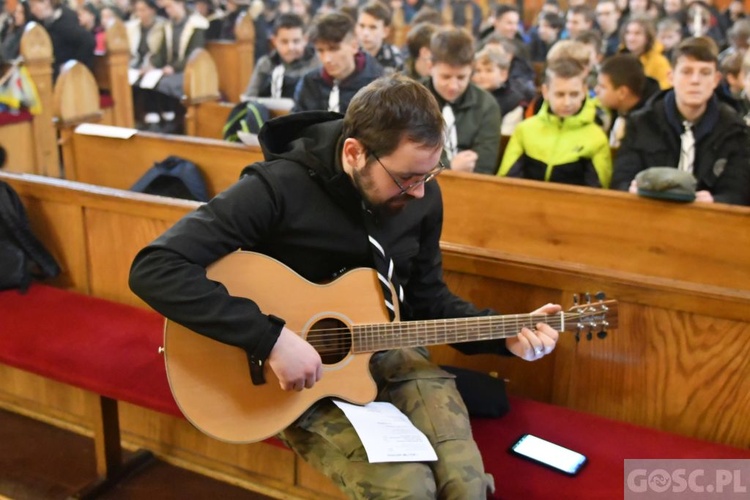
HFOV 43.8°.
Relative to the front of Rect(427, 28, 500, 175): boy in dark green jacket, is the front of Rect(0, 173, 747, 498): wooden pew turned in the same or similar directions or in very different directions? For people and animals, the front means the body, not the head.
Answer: same or similar directions

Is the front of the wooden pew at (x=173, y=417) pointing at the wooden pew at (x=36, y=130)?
no

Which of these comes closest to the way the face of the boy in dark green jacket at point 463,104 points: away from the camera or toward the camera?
toward the camera

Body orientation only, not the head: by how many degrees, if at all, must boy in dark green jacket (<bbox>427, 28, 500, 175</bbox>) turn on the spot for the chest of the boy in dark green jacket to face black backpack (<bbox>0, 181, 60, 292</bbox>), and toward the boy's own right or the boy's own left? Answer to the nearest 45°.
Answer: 0° — they already face it

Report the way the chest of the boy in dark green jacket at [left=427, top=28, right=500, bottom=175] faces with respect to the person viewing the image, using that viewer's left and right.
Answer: facing the viewer and to the left of the viewer

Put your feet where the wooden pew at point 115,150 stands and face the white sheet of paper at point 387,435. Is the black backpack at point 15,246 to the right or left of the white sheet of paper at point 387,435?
right

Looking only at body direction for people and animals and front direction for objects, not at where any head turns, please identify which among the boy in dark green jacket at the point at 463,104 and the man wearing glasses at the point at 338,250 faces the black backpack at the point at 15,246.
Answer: the boy in dark green jacket at the point at 463,104

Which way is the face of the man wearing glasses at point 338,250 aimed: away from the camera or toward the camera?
toward the camera

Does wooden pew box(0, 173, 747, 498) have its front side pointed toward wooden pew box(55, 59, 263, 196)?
no

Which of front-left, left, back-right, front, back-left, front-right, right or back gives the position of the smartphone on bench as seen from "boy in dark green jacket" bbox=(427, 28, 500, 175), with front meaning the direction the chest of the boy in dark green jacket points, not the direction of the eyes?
front-left

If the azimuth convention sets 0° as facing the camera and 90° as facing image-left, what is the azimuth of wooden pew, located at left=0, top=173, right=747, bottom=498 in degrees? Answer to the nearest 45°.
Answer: approximately 45°

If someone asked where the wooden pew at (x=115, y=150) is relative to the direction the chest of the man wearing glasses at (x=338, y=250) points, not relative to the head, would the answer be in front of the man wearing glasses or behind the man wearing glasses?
behind

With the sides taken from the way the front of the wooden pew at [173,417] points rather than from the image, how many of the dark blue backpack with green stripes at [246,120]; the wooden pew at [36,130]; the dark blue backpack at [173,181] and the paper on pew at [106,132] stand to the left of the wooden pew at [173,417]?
0

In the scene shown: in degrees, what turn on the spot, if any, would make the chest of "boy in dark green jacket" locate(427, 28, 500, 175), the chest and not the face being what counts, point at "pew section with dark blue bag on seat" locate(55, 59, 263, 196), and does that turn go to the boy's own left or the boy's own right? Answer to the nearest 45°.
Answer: approximately 45° to the boy's own right
